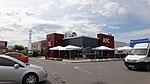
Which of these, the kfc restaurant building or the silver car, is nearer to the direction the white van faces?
the silver car

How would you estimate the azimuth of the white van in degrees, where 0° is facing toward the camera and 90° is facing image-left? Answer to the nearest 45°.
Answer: approximately 45°

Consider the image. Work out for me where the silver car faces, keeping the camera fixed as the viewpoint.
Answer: facing to the right of the viewer

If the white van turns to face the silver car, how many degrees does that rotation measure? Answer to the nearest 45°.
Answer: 0° — it already faces it

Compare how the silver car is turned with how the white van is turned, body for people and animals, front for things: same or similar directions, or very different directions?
very different directions

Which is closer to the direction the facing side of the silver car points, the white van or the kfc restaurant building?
the white van

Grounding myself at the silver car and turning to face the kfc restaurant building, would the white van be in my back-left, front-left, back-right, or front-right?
front-right

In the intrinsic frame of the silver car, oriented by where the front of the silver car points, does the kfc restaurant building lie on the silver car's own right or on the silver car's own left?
on the silver car's own left

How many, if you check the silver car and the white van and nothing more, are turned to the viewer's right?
1

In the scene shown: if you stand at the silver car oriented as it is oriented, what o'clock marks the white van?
The white van is roughly at 11 o'clock from the silver car.

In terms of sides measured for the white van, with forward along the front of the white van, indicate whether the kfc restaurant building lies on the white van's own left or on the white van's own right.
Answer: on the white van's own right
